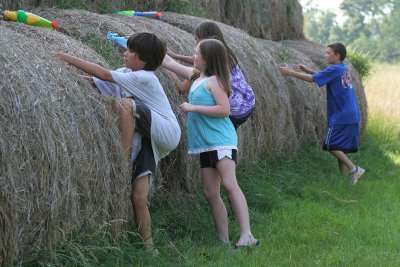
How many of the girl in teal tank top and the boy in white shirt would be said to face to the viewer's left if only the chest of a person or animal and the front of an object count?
2

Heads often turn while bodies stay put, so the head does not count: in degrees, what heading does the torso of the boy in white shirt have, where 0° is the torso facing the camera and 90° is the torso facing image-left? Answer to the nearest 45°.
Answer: approximately 90°

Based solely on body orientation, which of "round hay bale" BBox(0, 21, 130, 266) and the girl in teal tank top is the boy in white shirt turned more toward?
the round hay bale

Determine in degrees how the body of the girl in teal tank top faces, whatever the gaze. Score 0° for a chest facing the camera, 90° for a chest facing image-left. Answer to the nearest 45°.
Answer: approximately 90°

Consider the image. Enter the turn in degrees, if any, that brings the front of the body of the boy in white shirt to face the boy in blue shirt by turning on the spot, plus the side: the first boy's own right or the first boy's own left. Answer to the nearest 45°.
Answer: approximately 135° to the first boy's own right

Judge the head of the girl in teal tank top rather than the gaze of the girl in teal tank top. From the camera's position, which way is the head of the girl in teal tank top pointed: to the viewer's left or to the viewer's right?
to the viewer's left

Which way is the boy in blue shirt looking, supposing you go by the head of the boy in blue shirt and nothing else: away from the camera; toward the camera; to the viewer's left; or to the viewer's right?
to the viewer's left

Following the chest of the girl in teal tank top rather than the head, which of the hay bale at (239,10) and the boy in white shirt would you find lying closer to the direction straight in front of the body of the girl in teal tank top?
the boy in white shirt
